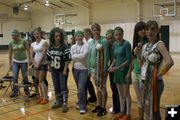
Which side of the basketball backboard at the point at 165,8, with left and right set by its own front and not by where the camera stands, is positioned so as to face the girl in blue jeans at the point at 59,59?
front

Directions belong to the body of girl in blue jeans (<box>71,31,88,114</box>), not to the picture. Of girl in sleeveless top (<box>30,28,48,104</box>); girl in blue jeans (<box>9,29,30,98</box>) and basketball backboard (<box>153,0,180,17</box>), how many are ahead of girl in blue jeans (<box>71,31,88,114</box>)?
0

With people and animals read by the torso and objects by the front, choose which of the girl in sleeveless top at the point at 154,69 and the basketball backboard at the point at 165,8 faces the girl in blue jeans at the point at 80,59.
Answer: the basketball backboard

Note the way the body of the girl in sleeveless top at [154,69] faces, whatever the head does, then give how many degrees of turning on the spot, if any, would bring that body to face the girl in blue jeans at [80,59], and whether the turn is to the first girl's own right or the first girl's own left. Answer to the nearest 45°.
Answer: approximately 90° to the first girl's own right

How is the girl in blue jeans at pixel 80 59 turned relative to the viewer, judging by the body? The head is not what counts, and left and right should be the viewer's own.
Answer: facing the viewer

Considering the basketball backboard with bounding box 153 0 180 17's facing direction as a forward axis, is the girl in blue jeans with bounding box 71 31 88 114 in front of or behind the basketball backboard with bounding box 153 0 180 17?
in front

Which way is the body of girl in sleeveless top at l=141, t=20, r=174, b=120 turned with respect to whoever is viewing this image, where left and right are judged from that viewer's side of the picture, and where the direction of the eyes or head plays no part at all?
facing the viewer and to the left of the viewer

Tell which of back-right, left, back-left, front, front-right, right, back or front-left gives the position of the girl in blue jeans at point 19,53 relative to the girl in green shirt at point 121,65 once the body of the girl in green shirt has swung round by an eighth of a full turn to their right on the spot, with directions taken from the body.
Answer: front-right

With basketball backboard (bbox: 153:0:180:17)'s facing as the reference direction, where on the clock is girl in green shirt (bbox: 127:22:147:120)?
The girl in green shirt is roughly at 12 o'clock from the basketball backboard.

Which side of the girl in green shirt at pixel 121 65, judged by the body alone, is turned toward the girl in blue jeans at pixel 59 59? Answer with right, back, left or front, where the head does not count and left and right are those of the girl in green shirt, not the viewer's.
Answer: right

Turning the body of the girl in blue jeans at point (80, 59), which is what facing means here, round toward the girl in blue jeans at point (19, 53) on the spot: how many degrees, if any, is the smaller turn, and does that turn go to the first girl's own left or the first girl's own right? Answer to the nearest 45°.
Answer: approximately 135° to the first girl's own right
